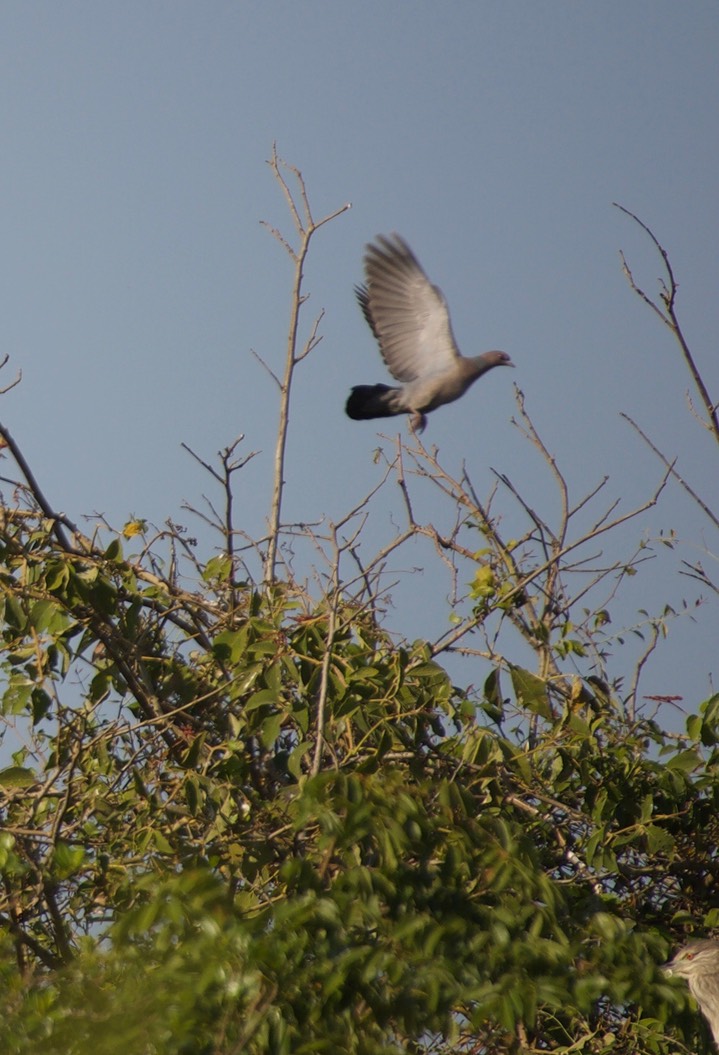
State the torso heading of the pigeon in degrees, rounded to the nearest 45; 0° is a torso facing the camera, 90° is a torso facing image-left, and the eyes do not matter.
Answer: approximately 270°
